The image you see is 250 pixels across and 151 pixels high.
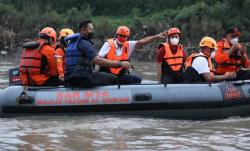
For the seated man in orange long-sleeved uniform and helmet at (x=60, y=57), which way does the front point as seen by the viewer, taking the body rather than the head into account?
to the viewer's right

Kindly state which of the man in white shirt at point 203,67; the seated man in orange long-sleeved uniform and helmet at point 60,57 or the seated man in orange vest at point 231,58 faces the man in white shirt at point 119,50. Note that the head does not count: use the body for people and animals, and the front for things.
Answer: the seated man in orange long-sleeved uniform and helmet at point 60,57
